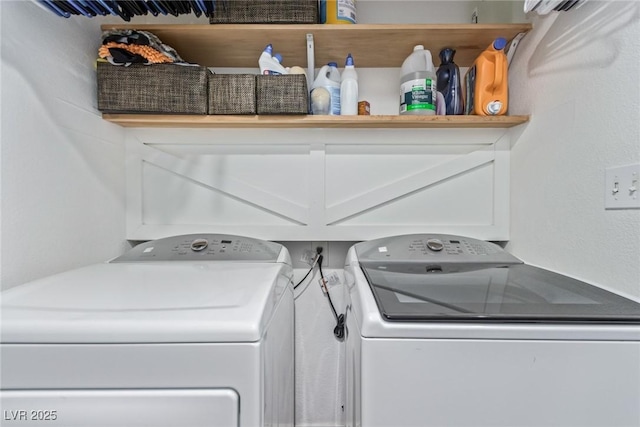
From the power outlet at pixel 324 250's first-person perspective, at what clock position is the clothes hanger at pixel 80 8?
The clothes hanger is roughly at 2 o'clock from the power outlet.

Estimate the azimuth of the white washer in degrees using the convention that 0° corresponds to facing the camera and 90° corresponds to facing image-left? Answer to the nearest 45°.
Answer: approximately 0°

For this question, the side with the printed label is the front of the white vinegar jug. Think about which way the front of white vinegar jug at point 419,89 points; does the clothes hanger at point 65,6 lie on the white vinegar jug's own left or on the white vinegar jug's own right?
on the white vinegar jug's own right

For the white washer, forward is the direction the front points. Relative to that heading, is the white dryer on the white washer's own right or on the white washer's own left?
on the white washer's own right

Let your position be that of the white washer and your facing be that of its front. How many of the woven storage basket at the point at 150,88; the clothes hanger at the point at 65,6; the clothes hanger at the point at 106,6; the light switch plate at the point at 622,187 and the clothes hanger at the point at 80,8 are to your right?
4

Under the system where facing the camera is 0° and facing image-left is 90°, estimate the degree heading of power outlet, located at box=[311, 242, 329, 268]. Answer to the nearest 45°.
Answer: approximately 0°

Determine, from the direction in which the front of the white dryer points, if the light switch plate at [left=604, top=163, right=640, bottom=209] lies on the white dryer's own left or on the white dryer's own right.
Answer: on the white dryer's own left

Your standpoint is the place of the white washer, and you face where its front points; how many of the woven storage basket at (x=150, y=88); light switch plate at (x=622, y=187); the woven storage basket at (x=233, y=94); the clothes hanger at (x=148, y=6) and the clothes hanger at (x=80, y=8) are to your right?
4
